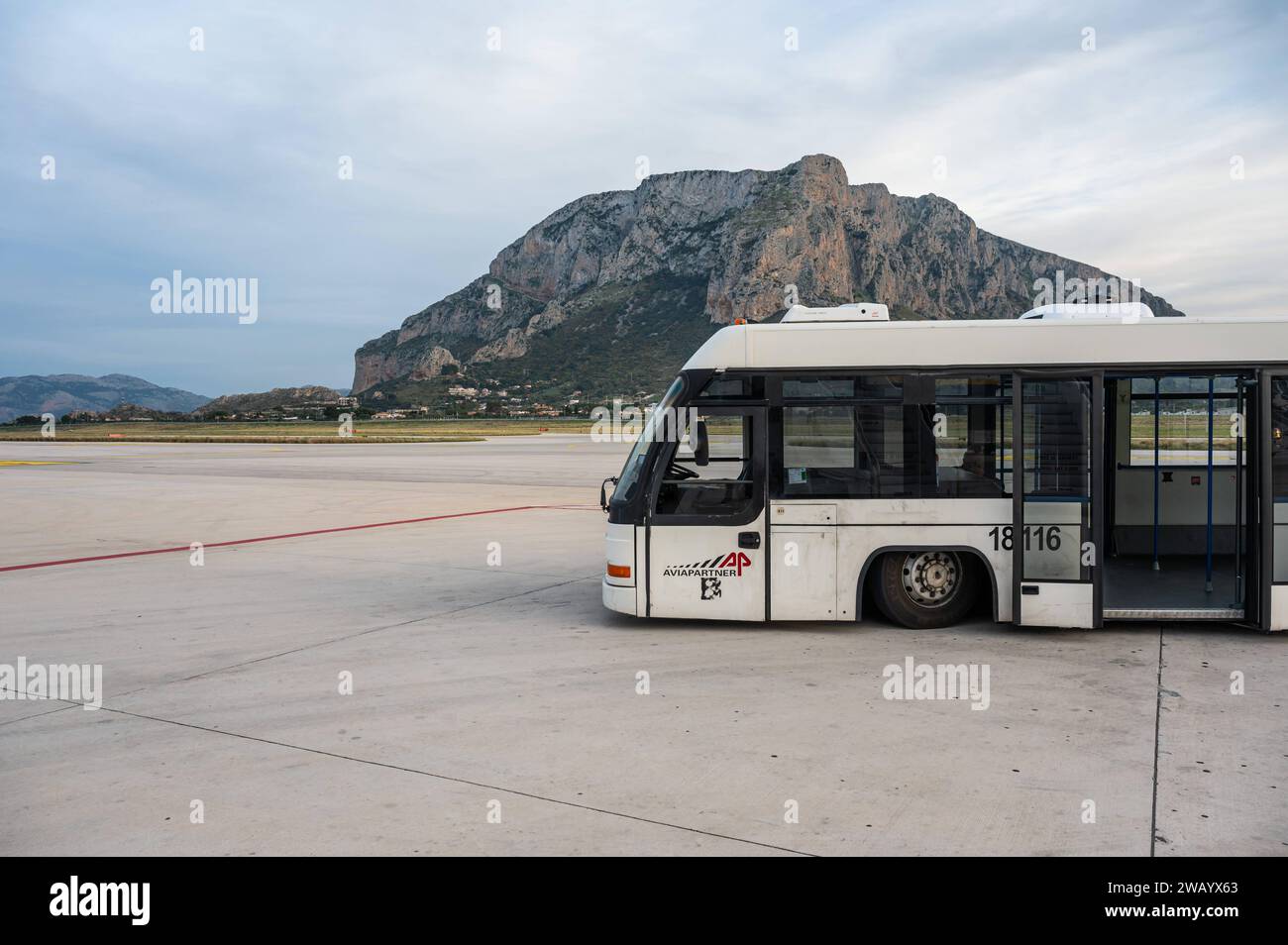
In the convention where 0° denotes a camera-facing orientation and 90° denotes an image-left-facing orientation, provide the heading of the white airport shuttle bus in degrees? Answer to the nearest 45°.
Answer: approximately 90°
